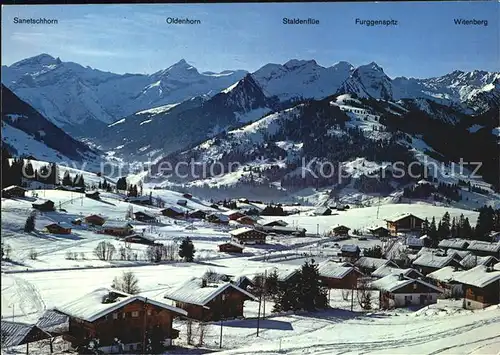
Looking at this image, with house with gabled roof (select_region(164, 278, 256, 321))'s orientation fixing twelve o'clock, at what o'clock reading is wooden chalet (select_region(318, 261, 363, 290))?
The wooden chalet is roughly at 9 o'clock from the house with gabled roof.

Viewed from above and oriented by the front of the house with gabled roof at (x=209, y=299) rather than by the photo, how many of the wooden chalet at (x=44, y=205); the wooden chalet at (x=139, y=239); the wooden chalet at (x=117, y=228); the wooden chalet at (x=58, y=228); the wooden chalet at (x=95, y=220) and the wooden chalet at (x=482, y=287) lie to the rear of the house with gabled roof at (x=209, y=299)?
5

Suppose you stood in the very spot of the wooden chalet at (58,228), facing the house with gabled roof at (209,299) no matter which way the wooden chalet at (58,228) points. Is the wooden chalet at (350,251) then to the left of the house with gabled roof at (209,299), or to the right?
left

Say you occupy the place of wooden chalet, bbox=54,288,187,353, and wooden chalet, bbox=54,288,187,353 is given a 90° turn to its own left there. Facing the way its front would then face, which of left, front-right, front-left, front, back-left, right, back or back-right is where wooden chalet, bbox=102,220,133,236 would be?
front-left

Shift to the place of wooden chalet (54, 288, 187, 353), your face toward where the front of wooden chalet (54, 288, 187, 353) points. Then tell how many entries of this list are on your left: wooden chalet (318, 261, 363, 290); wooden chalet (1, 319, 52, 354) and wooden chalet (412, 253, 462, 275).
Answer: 2

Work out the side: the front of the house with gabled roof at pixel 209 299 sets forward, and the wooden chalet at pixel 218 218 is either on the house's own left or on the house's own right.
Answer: on the house's own left

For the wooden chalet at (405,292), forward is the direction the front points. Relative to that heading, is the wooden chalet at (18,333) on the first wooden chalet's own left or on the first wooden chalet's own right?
on the first wooden chalet's own right

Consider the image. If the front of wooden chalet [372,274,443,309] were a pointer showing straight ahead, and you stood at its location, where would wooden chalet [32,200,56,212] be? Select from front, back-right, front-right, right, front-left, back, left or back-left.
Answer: back-right

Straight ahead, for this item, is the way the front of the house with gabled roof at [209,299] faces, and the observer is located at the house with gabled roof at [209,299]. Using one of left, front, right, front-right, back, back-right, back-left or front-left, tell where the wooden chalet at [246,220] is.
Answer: back-left
